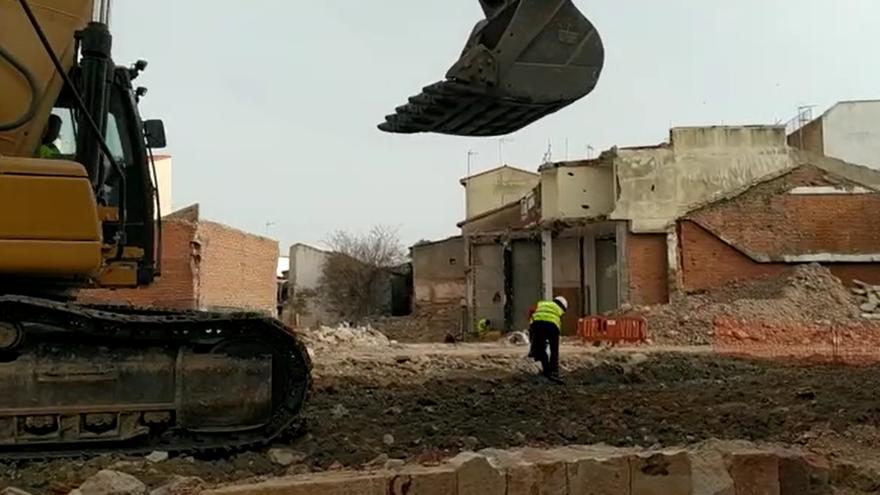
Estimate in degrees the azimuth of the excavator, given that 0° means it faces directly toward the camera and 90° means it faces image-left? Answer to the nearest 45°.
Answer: approximately 270°

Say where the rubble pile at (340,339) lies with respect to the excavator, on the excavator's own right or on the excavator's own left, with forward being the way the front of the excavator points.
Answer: on the excavator's own left

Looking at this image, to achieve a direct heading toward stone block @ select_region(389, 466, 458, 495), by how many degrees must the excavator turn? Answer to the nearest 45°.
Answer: approximately 45° to its right

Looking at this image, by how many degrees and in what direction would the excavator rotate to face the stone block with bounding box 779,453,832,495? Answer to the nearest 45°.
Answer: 0° — it already faces it

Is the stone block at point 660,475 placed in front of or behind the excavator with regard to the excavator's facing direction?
in front

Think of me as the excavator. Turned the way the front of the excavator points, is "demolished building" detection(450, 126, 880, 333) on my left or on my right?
on my left

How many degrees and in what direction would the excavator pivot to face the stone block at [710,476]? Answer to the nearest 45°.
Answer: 0° — it already faces it

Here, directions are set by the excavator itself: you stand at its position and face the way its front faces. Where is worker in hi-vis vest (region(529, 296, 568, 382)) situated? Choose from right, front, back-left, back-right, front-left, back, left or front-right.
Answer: front-left

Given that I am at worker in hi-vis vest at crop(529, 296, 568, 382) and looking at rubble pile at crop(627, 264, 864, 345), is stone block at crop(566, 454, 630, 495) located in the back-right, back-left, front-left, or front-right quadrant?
back-right

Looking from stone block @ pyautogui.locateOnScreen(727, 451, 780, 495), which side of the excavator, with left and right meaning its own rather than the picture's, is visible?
front

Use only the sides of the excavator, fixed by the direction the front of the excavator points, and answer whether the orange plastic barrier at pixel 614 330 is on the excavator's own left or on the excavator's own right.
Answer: on the excavator's own left
